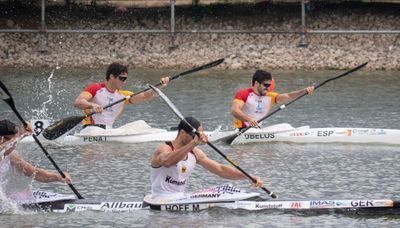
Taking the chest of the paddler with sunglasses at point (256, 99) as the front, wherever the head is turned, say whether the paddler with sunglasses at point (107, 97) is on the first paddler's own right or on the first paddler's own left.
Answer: on the first paddler's own right
